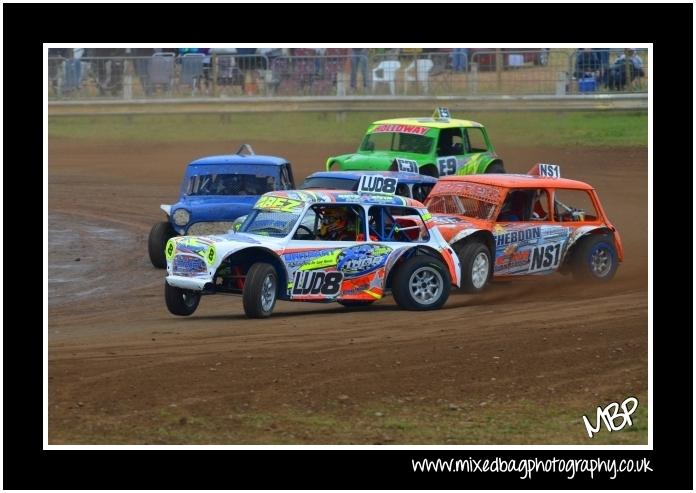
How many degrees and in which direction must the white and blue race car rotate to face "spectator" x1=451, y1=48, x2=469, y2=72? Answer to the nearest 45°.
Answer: approximately 135° to its right

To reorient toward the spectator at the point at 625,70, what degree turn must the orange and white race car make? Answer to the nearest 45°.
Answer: approximately 135° to its right

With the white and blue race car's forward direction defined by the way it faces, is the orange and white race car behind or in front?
behind

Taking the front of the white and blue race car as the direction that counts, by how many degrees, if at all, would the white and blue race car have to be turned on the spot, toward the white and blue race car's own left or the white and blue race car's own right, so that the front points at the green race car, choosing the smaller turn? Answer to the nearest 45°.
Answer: approximately 135° to the white and blue race car's own right

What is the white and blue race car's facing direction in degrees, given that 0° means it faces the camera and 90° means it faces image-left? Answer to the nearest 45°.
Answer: approximately 45°

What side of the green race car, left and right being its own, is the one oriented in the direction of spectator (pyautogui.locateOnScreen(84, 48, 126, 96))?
right

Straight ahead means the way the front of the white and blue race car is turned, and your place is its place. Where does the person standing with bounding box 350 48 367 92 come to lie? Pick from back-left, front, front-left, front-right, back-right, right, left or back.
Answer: back-right

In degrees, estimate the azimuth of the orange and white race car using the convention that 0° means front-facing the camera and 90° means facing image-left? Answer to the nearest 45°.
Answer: approximately 45°

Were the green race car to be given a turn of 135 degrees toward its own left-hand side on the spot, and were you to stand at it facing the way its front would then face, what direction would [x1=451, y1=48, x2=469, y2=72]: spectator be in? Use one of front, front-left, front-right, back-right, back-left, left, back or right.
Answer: left

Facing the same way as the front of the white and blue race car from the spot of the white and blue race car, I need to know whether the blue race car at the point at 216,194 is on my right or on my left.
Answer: on my right
